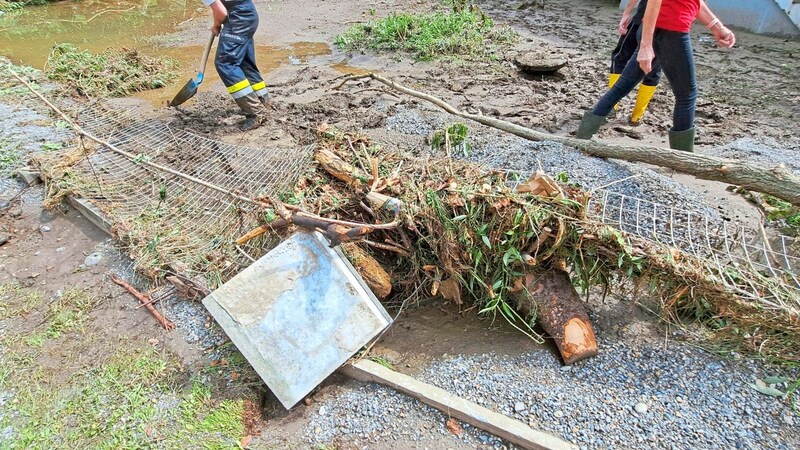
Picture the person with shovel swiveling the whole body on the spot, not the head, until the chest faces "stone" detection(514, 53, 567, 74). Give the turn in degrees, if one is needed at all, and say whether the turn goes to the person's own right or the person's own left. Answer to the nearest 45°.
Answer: approximately 180°

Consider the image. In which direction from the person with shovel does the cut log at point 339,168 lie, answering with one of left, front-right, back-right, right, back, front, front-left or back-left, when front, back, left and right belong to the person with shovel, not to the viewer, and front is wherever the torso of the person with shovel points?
left

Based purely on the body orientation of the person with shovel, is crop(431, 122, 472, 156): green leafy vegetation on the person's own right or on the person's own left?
on the person's own left

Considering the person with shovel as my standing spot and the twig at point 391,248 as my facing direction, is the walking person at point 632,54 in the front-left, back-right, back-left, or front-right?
front-left

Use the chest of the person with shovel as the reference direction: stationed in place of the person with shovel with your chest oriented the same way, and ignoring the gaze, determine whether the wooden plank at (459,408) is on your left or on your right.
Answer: on your left

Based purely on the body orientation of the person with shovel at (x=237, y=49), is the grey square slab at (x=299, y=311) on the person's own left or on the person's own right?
on the person's own left

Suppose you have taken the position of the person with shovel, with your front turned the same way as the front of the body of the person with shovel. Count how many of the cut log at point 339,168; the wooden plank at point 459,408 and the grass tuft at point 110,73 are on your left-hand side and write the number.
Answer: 2

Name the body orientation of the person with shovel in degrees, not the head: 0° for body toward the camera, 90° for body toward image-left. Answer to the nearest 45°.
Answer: approximately 90°

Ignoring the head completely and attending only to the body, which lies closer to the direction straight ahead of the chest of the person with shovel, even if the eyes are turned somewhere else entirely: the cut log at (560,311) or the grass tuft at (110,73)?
the grass tuft

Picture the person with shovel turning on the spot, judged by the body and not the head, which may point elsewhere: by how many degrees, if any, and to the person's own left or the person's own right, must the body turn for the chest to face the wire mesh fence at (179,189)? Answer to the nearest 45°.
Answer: approximately 90° to the person's own left

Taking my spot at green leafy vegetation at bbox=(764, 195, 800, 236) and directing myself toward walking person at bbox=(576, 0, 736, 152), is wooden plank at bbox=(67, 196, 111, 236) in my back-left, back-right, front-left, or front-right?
front-left

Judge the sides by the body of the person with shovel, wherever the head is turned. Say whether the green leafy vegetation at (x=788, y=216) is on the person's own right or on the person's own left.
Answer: on the person's own left

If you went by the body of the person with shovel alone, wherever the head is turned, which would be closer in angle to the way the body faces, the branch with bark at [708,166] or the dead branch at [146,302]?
the dead branch

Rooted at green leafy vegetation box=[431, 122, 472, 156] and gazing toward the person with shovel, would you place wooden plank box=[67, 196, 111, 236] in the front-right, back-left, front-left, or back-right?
front-left

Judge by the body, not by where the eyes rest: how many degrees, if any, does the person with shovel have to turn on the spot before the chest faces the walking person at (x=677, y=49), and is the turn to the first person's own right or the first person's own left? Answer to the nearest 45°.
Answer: approximately 135° to the first person's own left
